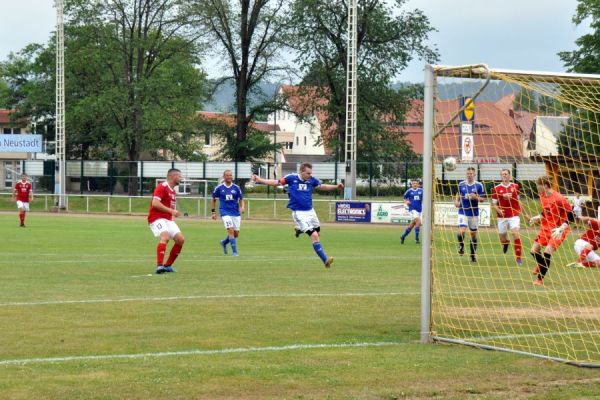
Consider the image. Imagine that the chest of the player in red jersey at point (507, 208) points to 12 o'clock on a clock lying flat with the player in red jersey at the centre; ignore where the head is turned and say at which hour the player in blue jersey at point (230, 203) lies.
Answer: The player in blue jersey is roughly at 3 o'clock from the player in red jersey.

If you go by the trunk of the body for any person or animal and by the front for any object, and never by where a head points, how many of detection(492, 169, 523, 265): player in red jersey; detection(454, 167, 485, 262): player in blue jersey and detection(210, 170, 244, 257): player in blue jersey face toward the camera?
3

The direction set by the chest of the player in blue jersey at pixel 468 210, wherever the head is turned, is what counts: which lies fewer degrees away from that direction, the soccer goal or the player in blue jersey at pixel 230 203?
the soccer goal

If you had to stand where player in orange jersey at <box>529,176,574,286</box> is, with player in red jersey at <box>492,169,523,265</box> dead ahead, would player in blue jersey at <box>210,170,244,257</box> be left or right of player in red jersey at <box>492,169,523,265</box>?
left

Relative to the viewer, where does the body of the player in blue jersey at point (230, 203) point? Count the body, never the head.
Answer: toward the camera

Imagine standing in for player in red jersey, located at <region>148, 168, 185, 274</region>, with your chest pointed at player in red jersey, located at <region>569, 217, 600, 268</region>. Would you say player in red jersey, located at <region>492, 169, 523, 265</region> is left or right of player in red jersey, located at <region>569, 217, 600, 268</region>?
left

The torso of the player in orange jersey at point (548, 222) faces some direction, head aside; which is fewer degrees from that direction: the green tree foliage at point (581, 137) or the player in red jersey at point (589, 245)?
the green tree foliage

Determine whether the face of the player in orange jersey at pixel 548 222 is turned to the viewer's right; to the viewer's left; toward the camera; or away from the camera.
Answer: to the viewer's left

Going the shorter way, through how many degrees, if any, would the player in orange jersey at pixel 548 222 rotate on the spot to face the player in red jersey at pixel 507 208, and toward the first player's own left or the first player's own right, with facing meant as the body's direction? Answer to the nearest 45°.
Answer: approximately 135° to the first player's own right

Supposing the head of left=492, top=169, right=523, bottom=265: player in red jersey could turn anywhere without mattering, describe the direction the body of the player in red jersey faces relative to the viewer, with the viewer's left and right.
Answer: facing the viewer

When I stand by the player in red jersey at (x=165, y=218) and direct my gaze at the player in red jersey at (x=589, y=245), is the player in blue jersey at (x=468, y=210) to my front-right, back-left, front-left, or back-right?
front-left

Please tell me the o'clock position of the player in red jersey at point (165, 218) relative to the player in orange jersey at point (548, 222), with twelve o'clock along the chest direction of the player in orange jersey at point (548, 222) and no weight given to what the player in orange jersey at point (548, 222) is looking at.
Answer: the player in red jersey at point (165, 218) is roughly at 1 o'clock from the player in orange jersey at point (548, 222).

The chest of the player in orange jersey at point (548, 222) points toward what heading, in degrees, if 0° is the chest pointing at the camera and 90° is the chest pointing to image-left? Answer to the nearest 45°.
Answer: approximately 45°
